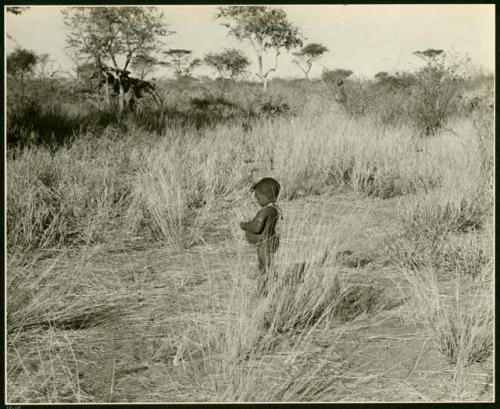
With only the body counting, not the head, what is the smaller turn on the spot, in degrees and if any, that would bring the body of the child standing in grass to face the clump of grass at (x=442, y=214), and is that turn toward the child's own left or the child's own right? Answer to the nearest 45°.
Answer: approximately 135° to the child's own right

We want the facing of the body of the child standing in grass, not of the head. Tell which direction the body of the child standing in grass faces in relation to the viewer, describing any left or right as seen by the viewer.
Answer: facing to the left of the viewer

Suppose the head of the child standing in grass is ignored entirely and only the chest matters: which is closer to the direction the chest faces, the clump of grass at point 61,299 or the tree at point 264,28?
the clump of grass

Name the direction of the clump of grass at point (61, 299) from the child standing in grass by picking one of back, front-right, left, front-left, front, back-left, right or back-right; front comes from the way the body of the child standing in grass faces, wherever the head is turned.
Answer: front

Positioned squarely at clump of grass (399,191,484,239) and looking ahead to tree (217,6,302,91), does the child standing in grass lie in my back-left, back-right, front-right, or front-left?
back-left

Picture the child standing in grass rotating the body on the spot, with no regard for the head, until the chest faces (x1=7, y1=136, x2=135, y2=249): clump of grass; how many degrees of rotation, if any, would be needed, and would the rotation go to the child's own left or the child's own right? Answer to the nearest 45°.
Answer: approximately 45° to the child's own right

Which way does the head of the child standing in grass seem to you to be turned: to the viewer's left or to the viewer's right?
to the viewer's left

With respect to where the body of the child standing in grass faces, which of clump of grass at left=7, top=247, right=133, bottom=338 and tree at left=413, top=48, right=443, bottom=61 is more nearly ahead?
the clump of grass

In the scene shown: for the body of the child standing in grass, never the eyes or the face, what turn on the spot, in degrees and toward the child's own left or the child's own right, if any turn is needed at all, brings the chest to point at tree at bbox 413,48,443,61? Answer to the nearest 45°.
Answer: approximately 90° to the child's own right

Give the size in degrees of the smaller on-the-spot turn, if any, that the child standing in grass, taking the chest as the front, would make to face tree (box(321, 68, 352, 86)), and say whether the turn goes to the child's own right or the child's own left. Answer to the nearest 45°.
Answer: approximately 90° to the child's own right

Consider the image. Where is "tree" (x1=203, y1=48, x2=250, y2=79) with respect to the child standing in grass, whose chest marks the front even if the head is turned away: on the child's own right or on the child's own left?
on the child's own right
